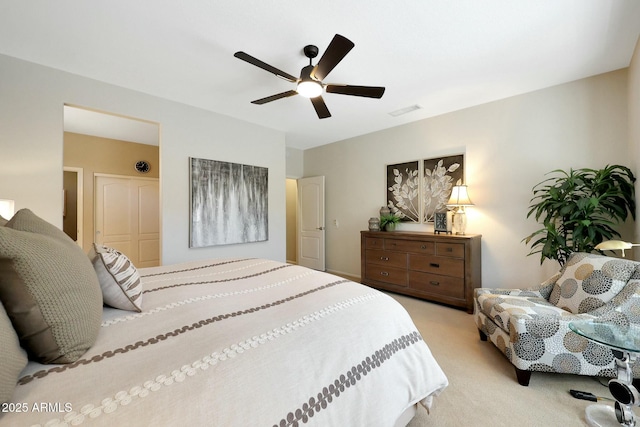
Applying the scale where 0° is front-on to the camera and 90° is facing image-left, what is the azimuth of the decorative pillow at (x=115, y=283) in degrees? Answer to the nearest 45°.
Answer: approximately 270°

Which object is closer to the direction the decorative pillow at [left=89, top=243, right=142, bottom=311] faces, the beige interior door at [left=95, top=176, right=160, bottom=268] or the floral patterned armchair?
the floral patterned armchair

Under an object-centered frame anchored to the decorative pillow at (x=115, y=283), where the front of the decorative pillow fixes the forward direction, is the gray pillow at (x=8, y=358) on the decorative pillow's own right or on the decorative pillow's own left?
on the decorative pillow's own right

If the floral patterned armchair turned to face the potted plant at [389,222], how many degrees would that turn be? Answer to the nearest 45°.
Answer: approximately 90° to its right

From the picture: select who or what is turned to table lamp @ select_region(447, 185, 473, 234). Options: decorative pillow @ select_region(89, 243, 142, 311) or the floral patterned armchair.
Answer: the decorative pillow

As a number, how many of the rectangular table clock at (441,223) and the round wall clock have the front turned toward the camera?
2

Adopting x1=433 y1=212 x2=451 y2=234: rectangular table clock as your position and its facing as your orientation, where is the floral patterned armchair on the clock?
The floral patterned armchair is roughly at 11 o'clock from the rectangular table clock.
